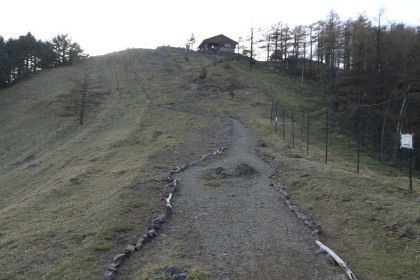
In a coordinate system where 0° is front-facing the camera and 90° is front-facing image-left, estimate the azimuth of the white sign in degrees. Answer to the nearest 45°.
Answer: approximately 0°

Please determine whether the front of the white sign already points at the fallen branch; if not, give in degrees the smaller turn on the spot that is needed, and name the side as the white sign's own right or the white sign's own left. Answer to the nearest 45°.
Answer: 0° — it already faces it
